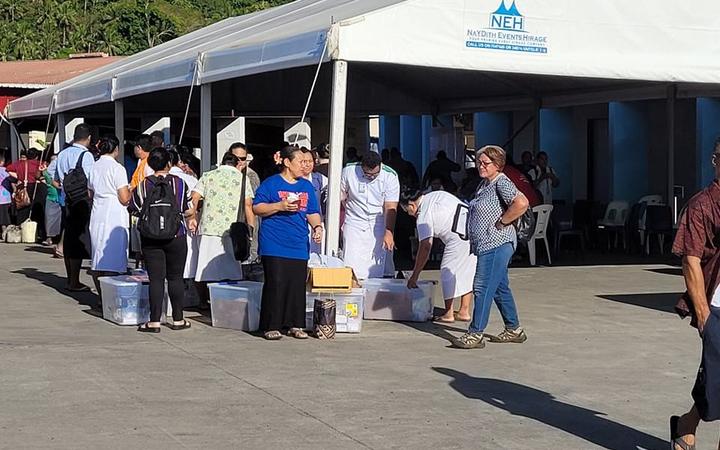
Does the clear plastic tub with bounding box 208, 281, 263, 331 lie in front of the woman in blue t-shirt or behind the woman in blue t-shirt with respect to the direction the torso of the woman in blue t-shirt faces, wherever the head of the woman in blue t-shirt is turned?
behind

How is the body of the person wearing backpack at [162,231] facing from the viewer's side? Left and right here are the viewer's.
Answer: facing away from the viewer

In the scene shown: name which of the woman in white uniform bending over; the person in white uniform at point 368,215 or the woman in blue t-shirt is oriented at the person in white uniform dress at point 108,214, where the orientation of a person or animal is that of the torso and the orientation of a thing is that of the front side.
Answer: the woman in white uniform bending over

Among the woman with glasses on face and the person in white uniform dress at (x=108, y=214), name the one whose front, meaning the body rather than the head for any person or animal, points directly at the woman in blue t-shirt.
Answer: the woman with glasses on face

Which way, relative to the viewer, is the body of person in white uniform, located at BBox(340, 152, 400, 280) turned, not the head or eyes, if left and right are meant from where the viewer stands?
facing the viewer

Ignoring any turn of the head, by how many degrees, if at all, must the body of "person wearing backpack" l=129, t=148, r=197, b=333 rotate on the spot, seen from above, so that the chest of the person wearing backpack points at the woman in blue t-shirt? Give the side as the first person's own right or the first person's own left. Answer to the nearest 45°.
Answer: approximately 135° to the first person's own right

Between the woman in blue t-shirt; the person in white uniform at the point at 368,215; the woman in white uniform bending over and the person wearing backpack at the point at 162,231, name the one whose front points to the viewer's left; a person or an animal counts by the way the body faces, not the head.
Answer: the woman in white uniform bending over

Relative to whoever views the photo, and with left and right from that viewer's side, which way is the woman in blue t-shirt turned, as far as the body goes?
facing the viewer and to the right of the viewer

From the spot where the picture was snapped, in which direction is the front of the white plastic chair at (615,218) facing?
facing the viewer and to the left of the viewer

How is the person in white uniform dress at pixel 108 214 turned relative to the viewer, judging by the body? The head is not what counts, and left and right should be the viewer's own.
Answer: facing away from the viewer and to the right of the viewer

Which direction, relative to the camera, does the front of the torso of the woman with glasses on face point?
to the viewer's left

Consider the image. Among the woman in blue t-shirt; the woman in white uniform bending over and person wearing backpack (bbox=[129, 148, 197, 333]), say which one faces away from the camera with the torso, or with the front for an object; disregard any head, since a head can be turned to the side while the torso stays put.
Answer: the person wearing backpack

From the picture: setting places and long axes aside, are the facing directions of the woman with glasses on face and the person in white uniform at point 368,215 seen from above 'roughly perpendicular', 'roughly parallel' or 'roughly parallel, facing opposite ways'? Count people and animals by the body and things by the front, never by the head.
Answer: roughly perpendicular

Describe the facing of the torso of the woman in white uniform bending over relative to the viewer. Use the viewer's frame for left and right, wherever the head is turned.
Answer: facing to the left of the viewer

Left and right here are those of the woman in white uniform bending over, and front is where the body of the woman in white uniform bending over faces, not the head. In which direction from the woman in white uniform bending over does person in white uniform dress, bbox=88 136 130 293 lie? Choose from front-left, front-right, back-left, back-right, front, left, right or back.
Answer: front
